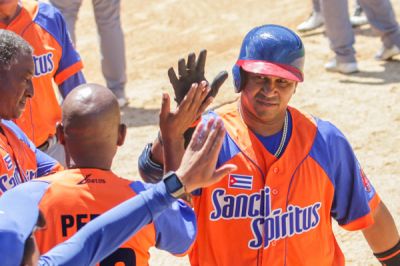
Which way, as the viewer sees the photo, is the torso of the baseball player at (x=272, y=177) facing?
toward the camera

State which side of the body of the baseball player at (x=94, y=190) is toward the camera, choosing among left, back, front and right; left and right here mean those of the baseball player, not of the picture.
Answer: back

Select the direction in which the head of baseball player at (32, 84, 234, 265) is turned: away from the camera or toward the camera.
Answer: away from the camera

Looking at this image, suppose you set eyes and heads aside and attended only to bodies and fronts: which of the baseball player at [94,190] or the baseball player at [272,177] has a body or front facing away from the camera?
the baseball player at [94,190]

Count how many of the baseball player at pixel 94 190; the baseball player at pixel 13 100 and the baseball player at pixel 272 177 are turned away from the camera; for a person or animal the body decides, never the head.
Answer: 1

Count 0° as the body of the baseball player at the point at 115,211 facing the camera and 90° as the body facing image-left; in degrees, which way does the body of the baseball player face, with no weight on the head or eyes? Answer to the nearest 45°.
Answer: approximately 225°

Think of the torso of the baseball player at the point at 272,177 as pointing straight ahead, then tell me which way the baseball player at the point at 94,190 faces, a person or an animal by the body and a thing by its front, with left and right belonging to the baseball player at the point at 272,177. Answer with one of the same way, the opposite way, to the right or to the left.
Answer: the opposite way

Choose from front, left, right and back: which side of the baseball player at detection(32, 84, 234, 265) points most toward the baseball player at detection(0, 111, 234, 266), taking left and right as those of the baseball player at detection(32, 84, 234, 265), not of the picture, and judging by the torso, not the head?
back

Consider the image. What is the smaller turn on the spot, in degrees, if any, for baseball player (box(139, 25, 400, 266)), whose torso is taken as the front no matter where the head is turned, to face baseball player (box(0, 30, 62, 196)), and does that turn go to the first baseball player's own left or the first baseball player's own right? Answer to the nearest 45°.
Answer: approximately 90° to the first baseball player's own right

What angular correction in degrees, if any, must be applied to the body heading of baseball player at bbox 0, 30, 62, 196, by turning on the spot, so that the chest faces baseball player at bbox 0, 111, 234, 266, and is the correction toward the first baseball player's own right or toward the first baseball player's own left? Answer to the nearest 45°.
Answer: approximately 45° to the first baseball player's own right

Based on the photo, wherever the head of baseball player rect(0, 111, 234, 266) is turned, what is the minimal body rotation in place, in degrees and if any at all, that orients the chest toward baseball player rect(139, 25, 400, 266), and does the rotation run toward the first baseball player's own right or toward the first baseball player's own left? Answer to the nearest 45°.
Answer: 0° — they already face them

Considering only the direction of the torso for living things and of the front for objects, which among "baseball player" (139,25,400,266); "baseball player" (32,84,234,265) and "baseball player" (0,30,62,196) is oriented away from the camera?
"baseball player" (32,84,234,265)

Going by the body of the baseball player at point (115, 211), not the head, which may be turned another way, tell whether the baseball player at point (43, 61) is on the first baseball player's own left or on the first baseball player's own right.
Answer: on the first baseball player's own left

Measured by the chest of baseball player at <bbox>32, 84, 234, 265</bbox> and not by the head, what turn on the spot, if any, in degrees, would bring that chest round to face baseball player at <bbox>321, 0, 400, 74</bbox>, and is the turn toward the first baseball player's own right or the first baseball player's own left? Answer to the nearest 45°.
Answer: approximately 45° to the first baseball player's own right
